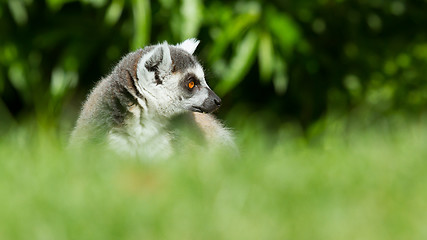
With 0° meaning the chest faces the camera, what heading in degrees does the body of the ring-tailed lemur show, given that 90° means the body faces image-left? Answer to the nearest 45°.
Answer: approximately 270°
